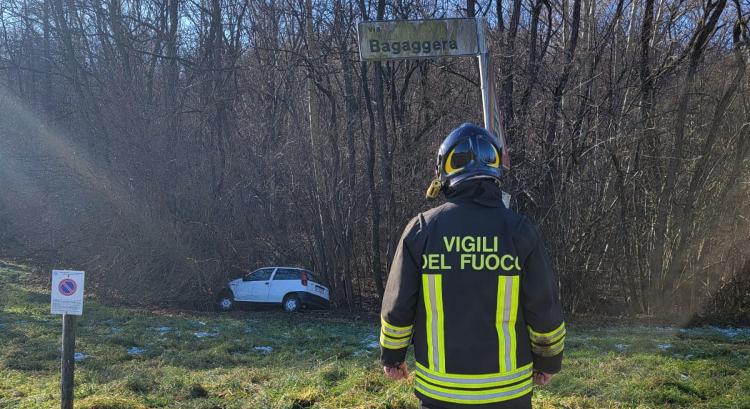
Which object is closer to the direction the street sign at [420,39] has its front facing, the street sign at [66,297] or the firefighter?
the firefighter

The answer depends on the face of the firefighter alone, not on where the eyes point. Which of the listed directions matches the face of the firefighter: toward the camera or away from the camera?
away from the camera

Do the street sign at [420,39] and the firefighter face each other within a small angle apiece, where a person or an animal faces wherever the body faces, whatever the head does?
yes

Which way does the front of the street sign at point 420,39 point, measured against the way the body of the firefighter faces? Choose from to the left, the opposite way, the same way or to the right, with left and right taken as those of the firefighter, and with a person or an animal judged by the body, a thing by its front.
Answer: the opposite way

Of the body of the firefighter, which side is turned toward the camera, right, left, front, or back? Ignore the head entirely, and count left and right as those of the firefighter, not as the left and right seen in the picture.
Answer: back

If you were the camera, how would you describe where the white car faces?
facing away from the viewer and to the left of the viewer

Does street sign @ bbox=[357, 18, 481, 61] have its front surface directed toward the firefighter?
yes

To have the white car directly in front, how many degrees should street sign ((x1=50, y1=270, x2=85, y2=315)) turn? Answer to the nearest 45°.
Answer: approximately 135° to its left

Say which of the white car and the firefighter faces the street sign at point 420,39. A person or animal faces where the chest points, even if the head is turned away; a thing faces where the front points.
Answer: the firefighter

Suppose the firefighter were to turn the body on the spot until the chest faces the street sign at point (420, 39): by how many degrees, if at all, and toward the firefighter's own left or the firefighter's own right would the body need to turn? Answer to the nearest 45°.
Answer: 0° — they already face it

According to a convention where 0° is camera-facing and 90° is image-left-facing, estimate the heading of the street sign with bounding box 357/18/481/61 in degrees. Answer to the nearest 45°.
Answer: approximately 0°
